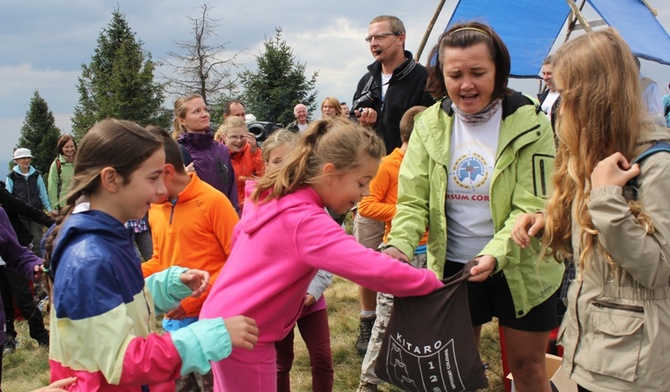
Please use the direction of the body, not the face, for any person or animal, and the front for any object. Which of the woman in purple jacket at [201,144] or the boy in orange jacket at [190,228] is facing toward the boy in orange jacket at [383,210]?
the woman in purple jacket

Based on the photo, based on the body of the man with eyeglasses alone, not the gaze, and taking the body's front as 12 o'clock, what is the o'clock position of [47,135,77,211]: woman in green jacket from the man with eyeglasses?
The woman in green jacket is roughly at 3 o'clock from the man with eyeglasses.

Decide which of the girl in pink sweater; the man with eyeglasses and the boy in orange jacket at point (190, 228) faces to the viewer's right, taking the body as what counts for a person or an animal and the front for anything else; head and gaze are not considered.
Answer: the girl in pink sweater

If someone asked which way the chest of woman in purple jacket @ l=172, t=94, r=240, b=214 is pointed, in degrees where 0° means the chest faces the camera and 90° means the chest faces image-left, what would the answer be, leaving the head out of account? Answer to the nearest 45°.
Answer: approximately 315°

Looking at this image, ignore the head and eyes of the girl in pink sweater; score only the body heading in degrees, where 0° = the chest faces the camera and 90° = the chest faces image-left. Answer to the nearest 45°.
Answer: approximately 270°

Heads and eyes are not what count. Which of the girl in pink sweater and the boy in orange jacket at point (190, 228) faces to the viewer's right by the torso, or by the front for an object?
the girl in pink sweater

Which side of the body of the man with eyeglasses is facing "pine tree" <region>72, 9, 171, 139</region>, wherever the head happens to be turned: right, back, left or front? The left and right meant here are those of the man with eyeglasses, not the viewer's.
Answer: right
